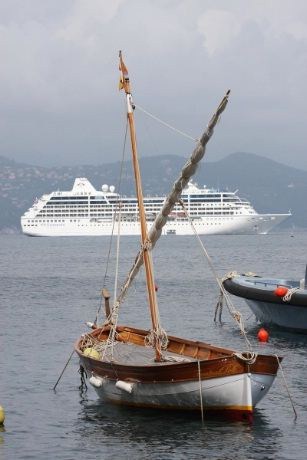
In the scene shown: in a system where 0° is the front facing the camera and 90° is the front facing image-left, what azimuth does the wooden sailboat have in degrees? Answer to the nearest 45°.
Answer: approximately 135°

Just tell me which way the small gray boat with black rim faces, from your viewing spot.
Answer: facing to the left of the viewer

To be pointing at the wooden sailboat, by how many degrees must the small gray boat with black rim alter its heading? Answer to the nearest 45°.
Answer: approximately 90° to its left
